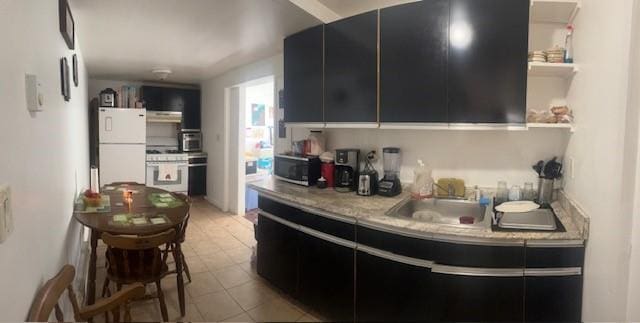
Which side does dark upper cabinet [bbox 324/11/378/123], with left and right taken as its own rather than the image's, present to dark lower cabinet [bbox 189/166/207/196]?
right

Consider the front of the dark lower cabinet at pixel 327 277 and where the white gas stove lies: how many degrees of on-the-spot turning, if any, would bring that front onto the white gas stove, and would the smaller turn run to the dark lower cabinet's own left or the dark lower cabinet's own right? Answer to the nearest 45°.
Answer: approximately 90° to the dark lower cabinet's own right

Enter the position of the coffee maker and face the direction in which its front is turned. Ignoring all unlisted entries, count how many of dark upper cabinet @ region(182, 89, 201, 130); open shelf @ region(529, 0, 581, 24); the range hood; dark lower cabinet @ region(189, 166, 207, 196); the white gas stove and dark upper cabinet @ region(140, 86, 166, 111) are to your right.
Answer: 5

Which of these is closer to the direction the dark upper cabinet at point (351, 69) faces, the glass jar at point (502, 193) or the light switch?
the light switch

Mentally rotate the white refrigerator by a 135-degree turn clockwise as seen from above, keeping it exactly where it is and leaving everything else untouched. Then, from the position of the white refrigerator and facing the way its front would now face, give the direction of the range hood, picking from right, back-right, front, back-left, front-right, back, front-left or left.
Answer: right

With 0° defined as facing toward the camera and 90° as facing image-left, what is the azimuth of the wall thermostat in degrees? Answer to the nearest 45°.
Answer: approximately 315°
